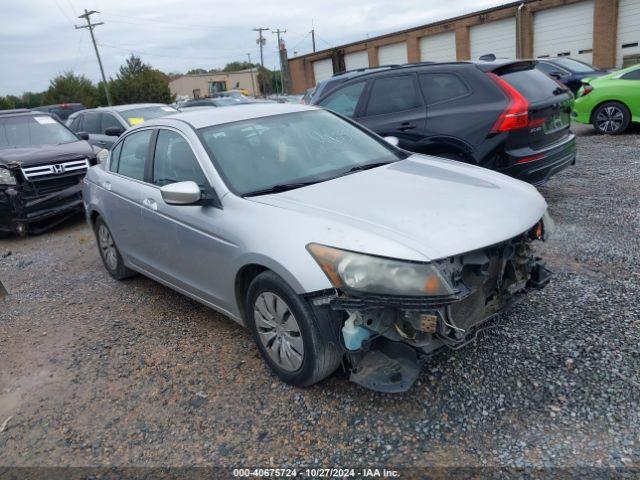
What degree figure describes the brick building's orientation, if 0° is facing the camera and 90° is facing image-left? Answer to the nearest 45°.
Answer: approximately 45°

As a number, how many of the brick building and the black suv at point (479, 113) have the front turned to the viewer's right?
0

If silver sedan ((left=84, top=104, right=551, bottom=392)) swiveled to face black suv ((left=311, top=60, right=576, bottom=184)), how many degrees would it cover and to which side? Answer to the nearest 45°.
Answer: approximately 90° to its left

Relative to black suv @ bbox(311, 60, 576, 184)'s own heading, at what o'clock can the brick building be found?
The brick building is roughly at 2 o'clock from the black suv.

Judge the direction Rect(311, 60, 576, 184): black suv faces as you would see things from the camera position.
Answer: facing away from the viewer and to the left of the viewer

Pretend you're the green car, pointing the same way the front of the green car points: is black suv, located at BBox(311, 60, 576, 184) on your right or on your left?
on your right

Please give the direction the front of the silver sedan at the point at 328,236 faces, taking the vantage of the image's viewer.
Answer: facing the viewer and to the right of the viewer

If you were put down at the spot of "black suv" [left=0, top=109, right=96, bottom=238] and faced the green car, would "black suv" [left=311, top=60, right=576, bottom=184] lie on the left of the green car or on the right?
right

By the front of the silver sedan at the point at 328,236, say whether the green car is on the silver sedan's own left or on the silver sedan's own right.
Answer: on the silver sedan's own left

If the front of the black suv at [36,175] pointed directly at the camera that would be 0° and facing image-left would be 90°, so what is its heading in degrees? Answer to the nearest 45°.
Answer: approximately 315°

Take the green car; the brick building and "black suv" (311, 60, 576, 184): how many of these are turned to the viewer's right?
1

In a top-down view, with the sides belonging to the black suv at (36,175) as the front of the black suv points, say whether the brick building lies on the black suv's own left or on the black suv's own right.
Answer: on the black suv's own left

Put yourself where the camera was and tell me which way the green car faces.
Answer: facing to the right of the viewer

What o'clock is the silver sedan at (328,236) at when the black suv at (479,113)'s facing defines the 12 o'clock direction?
The silver sedan is roughly at 8 o'clock from the black suv.

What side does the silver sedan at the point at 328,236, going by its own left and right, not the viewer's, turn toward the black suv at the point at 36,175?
back
